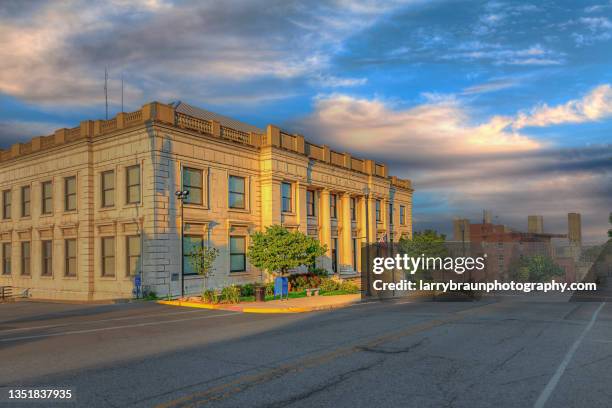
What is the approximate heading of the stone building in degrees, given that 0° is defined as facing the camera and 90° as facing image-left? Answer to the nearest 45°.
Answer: approximately 315°

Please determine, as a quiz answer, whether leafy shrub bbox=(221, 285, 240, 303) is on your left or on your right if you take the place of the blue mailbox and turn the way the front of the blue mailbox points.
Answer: on your right

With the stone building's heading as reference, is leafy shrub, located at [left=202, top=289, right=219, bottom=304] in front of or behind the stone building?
in front

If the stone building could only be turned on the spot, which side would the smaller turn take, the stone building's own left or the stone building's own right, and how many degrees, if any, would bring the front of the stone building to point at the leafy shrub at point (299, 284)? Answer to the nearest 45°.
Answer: approximately 45° to the stone building's own left

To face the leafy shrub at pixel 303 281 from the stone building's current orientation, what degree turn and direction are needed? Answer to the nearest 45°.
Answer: approximately 45° to its left

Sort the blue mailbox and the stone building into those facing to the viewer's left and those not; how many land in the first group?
0

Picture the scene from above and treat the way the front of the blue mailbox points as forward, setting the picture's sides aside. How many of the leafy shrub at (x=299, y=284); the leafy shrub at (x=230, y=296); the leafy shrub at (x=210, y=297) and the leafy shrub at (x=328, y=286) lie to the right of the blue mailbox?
2

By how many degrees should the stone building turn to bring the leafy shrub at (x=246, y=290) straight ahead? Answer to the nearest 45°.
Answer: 0° — it already faces it

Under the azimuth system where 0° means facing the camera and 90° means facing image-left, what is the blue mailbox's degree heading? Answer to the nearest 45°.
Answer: approximately 315°

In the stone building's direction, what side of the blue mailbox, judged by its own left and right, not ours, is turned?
back
